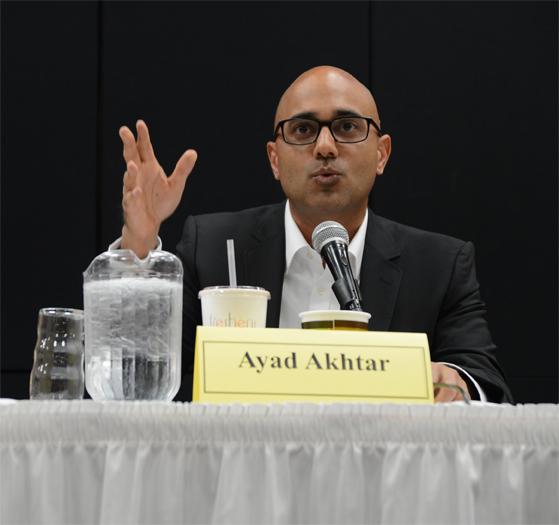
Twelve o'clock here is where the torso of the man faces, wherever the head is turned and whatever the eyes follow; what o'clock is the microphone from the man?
The microphone is roughly at 12 o'clock from the man.

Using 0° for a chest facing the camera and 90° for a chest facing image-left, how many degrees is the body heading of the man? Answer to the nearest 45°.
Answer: approximately 0°

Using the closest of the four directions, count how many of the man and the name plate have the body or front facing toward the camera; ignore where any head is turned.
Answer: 2

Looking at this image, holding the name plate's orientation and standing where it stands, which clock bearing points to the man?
The man is roughly at 6 o'clock from the name plate.
